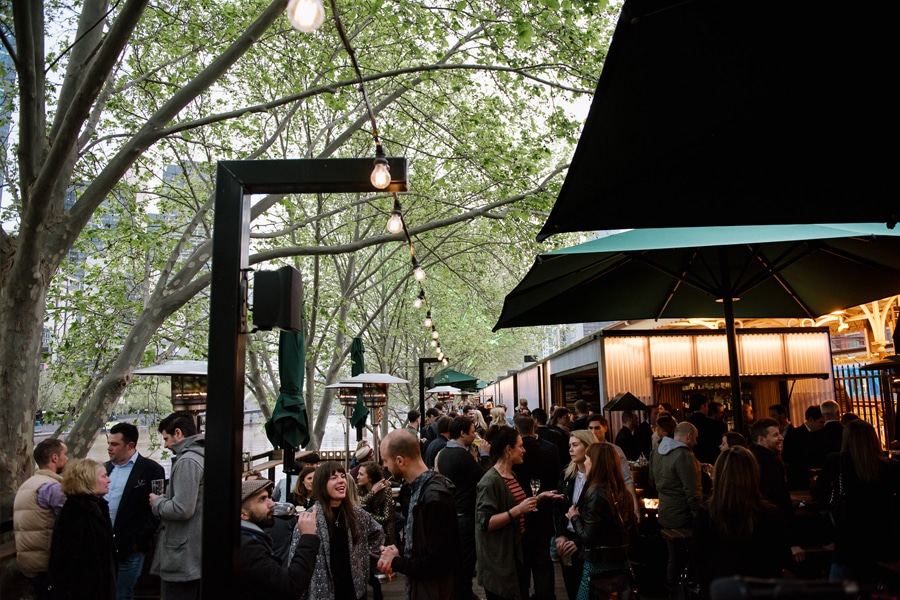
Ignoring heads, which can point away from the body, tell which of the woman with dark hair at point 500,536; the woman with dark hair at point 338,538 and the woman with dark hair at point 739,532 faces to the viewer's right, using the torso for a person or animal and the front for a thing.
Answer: the woman with dark hair at point 500,536

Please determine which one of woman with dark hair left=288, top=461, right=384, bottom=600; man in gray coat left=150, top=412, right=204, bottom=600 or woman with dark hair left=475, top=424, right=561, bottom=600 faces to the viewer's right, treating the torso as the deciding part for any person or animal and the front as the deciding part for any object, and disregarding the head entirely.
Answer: woman with dark hair left=475, top=424, right=561, bottom=600

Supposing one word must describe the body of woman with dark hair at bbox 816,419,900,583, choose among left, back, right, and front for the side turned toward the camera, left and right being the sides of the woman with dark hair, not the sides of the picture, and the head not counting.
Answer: back

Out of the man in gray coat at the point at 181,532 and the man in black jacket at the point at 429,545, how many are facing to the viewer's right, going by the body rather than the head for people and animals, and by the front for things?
0

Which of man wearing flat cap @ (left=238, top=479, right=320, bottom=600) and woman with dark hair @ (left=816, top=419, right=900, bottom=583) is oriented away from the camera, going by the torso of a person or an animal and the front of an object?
the woman with dark hair

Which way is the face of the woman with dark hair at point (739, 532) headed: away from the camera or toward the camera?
away from the camera

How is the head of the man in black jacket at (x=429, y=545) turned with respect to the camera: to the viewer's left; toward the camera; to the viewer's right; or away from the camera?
to the viewer's left

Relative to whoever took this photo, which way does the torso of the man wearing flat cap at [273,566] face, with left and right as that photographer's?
facing to the right of the viewer

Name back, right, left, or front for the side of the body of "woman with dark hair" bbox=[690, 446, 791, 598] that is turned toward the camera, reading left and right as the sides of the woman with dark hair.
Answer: back

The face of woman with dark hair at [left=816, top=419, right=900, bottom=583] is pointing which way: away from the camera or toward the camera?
away from the camera

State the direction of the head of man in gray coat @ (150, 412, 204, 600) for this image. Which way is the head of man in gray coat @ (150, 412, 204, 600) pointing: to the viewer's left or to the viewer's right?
to the viewer's left

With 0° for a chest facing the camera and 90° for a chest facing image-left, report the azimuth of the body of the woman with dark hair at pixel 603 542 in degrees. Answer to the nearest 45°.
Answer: approximately 135°

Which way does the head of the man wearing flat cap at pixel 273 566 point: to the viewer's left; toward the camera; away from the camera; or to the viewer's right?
to the viewer's right

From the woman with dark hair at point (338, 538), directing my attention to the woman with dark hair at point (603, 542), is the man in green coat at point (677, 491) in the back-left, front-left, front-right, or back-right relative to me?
front-left
